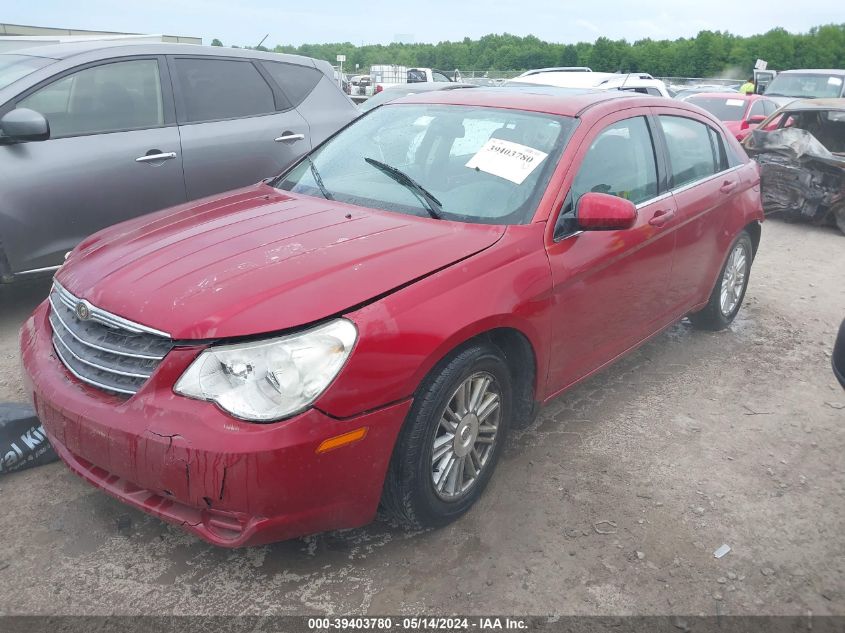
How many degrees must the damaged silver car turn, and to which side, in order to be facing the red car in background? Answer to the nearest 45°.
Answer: approximately 135° to its right

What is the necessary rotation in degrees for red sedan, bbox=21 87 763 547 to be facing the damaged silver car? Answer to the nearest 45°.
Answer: approximately 180°

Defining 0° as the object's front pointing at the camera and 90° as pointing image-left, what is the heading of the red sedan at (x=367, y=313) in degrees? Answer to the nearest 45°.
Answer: approximately 45°

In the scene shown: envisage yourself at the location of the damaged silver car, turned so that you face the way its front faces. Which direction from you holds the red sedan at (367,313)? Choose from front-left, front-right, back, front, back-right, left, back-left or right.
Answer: front-left

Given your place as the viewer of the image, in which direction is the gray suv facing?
facing the viewer and to the left of the viewer

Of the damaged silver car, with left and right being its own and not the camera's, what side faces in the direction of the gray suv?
front

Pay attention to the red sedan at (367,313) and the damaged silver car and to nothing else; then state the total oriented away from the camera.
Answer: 0

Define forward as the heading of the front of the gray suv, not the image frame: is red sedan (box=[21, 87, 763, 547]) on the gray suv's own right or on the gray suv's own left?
on the gray suv's own left

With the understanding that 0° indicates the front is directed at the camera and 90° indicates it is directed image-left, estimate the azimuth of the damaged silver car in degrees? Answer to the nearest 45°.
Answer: approximately 45°

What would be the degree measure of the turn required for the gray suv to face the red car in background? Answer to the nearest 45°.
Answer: approximately 180°
